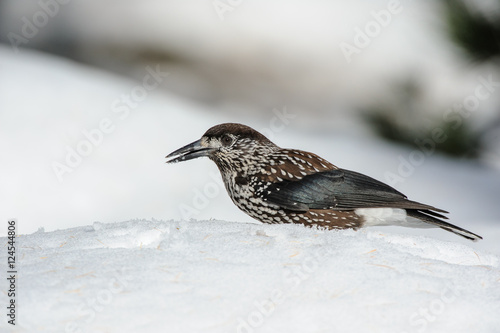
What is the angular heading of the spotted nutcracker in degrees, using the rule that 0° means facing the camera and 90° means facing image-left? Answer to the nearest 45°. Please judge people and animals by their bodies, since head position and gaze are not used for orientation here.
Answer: approximately 90°
